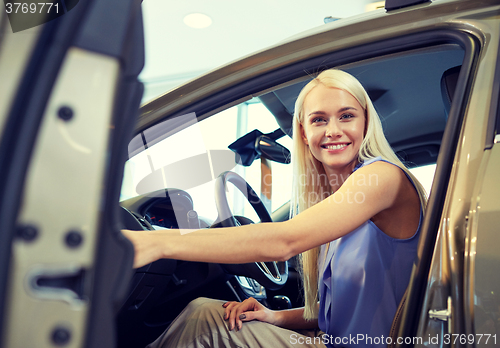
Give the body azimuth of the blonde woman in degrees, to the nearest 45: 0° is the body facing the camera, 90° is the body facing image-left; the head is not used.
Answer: approximately 90°

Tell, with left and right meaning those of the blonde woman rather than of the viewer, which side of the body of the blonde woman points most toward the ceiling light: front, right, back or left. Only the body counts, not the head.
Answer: right
